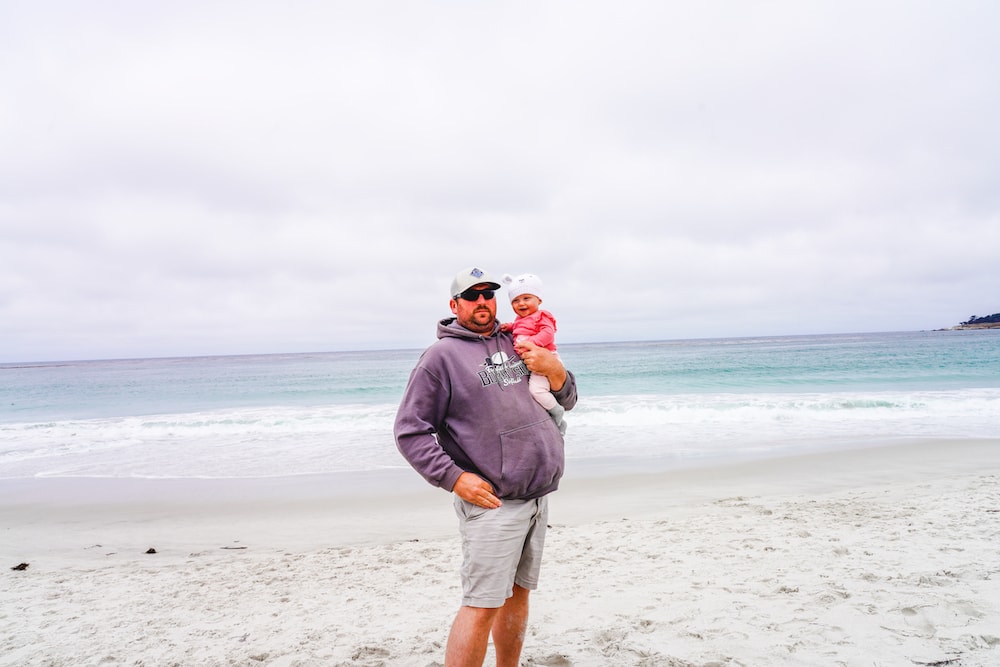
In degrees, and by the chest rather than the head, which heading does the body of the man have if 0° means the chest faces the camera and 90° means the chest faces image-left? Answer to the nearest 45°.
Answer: approximately 315°

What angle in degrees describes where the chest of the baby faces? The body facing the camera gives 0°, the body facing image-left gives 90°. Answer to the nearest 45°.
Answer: approximately 45°
